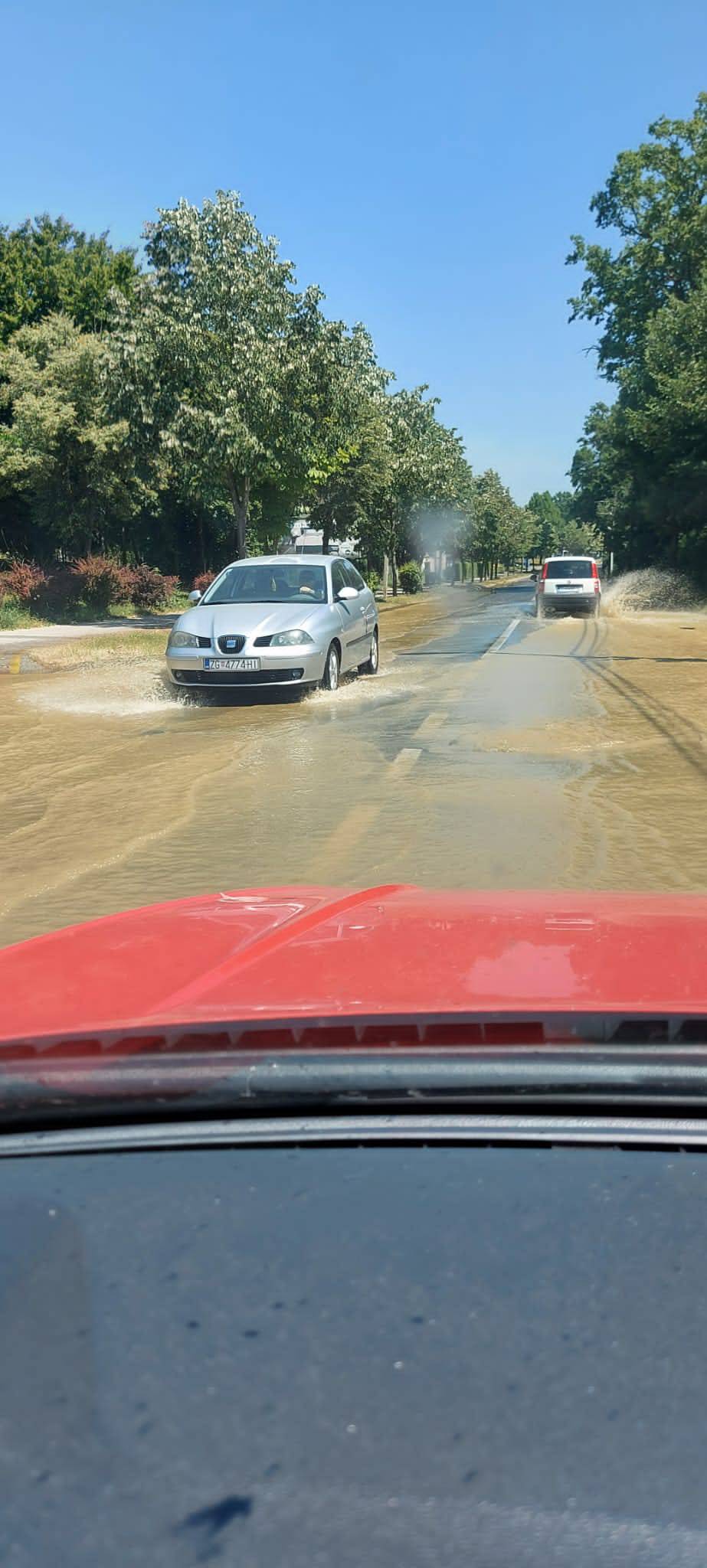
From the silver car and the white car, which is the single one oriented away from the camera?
the white car

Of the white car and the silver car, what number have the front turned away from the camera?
1

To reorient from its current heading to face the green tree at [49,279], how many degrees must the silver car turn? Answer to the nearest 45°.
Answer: approximately 135° to its right

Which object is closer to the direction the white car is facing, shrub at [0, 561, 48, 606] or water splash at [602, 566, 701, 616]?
the water splash

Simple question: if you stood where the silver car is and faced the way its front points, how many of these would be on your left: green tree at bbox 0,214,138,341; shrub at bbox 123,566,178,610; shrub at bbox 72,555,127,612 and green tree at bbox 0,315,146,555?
0

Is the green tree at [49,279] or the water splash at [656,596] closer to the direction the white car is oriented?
the water splash

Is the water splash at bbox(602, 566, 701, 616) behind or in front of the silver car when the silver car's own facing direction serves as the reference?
behind

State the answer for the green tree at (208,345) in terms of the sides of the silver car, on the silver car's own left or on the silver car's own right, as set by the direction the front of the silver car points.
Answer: on the silver car's own right

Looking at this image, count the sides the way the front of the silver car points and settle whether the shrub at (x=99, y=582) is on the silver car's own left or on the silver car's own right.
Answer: on the silver car's own right

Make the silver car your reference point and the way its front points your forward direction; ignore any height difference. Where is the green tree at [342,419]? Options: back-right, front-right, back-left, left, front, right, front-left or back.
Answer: back-right

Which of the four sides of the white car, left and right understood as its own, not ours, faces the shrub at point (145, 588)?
left

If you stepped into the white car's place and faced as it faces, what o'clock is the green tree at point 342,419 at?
The green tree is roughly at 9 o'clock from the white car.

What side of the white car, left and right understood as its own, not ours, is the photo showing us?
back

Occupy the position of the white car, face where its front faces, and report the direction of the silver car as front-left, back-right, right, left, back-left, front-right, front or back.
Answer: back

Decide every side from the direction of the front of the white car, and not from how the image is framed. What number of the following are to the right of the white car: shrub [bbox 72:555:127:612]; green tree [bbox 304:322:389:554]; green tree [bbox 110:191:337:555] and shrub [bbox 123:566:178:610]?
0

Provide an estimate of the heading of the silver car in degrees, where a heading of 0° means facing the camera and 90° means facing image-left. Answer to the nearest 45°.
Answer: approximately 45°

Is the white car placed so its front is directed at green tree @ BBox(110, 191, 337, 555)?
no
